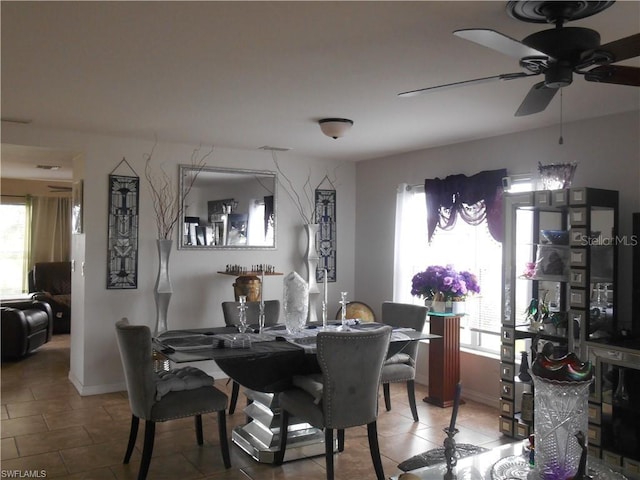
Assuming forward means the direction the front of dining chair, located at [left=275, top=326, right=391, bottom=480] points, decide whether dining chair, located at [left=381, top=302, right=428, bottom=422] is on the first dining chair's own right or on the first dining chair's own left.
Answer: on the first dining chair's own right

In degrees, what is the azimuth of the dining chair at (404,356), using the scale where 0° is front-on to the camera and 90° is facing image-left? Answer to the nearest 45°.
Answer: approximately 45°

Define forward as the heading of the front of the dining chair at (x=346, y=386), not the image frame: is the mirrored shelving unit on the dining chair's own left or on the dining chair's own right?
on the dining chair's own right

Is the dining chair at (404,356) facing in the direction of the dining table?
yes

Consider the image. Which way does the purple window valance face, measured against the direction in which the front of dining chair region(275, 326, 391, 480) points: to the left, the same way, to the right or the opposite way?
to the left

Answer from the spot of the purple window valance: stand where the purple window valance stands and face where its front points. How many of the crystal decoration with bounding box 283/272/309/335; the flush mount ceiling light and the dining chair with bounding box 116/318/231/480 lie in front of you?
3

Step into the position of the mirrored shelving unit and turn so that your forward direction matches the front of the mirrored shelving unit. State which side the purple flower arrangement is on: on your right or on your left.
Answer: on your right

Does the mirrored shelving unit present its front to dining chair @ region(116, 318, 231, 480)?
yes

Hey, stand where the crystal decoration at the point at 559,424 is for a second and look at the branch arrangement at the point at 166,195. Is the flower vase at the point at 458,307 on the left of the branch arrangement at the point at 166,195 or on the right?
right
